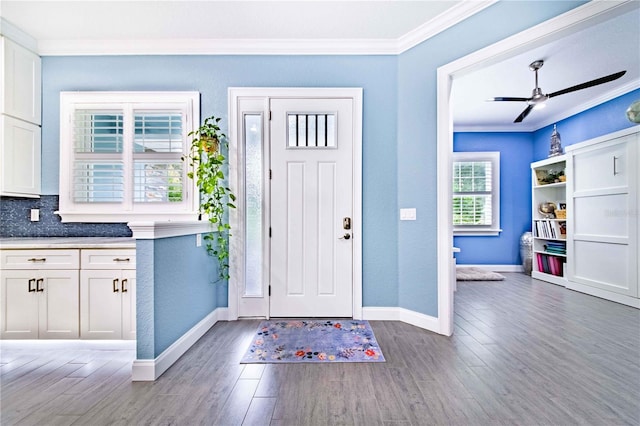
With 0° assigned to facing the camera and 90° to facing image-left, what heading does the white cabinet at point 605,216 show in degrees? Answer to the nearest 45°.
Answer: approximately 45°

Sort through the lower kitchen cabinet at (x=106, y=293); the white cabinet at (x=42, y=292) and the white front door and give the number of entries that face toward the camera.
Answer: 3

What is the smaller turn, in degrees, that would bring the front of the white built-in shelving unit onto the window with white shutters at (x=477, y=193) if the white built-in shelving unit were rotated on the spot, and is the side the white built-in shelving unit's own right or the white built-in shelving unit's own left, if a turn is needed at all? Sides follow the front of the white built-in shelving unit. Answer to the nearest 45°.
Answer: approximately 45° to the white built-in shelving unit's own right

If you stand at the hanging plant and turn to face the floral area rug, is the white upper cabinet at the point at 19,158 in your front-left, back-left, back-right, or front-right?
back-right

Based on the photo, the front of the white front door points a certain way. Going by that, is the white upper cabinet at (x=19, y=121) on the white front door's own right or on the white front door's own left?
on the white front door's own right

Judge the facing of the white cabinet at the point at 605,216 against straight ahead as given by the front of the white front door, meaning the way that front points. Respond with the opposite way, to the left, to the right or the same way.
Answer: to the right
